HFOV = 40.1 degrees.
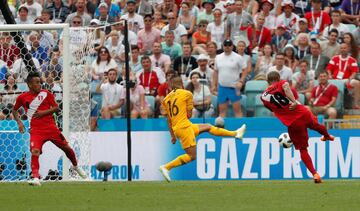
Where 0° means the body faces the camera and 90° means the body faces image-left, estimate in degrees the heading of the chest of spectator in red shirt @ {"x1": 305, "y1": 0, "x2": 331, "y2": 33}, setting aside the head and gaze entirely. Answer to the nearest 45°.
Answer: approximately 0°

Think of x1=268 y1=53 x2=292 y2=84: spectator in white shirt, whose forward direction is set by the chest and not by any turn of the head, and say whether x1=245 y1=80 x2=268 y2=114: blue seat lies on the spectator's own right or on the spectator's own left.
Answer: on the spectator's own right

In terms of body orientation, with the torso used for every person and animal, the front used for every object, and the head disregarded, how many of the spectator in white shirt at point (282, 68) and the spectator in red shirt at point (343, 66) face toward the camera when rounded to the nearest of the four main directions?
2

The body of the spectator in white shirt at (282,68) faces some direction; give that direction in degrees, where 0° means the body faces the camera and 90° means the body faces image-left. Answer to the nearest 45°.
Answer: approximately 0°

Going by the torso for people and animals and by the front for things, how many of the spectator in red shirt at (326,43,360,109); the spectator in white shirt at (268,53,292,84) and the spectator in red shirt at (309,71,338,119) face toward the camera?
3
